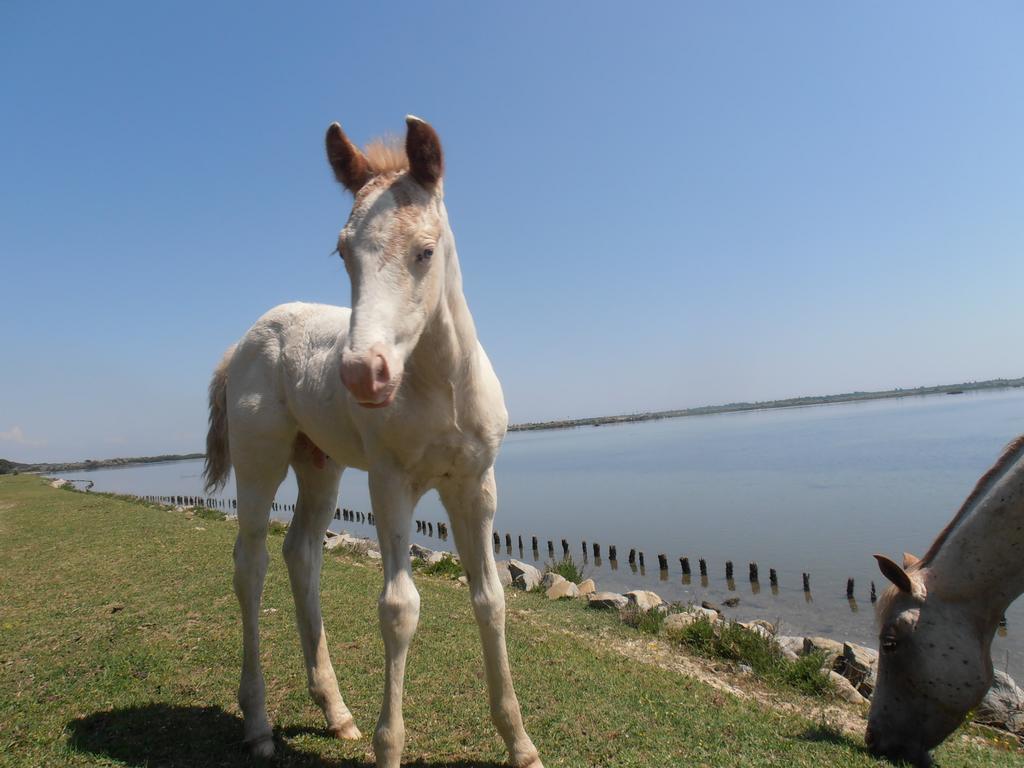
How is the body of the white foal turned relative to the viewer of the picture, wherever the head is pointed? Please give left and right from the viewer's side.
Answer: facing the viewer and to the right of the viewer

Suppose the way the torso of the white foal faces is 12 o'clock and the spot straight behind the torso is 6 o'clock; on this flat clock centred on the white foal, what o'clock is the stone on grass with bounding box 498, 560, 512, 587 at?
The stone on grass is roughly at 8 o'clock from the white foal.

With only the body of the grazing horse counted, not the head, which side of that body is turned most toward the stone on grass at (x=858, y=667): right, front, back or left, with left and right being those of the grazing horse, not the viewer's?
right

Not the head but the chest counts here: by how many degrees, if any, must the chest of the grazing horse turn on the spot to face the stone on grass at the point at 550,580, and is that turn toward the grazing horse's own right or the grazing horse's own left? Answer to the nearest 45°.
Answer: approximately 45° to the grazing horse's own right

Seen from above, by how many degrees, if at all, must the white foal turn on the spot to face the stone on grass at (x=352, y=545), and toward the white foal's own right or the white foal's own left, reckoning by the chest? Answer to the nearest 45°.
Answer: approximately 135° to the white foal's own left

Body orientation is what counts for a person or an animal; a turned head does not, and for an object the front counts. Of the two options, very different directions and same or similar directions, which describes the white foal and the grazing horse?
very different directions

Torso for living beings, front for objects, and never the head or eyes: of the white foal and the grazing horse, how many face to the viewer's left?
1

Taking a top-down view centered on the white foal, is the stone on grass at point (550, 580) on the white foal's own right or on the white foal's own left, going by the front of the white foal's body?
on the white foal's own left

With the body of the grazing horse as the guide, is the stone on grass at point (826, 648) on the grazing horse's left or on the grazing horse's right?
on the grazing horse's right

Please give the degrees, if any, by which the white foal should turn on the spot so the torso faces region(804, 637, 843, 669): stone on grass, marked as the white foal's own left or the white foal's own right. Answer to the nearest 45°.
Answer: approximately 90° to the white foal's own left

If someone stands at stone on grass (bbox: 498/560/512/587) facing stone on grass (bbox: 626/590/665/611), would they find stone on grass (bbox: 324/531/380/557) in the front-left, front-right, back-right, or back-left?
back-left

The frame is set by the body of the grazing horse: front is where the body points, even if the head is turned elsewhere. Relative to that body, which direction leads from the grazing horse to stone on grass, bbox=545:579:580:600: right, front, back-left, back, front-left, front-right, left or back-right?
front-right

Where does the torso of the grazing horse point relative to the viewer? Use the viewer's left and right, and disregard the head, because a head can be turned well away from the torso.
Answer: facing to the left of the viewer
